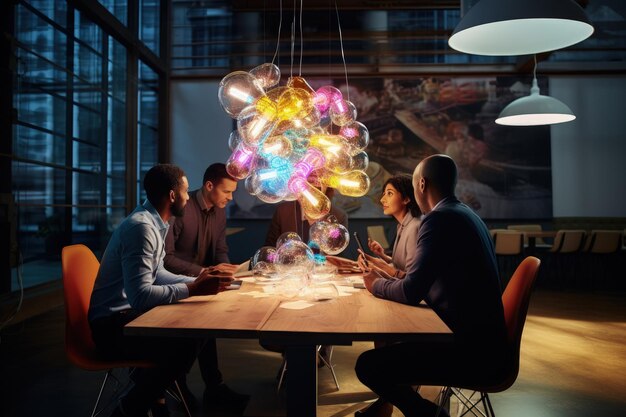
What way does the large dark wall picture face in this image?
toward the camera

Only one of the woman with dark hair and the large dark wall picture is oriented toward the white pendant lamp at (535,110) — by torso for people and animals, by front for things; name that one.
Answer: the large dark wall picture

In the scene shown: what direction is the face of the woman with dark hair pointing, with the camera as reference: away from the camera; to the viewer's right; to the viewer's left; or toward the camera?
to the viewer's left

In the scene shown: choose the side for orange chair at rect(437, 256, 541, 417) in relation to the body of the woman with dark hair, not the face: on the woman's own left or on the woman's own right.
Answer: on the woman's own left

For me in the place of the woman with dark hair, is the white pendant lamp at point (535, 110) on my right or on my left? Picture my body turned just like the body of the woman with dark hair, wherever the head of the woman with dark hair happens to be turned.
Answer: on my right

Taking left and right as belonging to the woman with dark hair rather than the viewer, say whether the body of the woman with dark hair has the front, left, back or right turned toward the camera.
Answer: left

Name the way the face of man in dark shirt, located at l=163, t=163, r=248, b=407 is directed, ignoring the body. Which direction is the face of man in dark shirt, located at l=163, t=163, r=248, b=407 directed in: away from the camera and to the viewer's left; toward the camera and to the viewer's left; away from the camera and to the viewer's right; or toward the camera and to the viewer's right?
toward the camera and to the viewer's right

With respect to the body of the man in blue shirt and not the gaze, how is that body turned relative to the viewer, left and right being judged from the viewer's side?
facing to the right of the viewer

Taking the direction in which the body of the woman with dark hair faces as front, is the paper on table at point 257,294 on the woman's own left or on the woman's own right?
on the woman's own left

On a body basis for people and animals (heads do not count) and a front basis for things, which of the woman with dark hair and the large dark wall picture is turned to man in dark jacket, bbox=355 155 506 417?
the large dark wall picture

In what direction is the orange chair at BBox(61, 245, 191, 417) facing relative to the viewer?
to the viewer's right

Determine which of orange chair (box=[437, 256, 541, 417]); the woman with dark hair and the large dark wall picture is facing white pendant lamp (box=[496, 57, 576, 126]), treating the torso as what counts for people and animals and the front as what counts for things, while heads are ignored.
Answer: the large dark wall picture

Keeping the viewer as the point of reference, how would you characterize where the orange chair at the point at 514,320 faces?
facing to the left of the viewer
